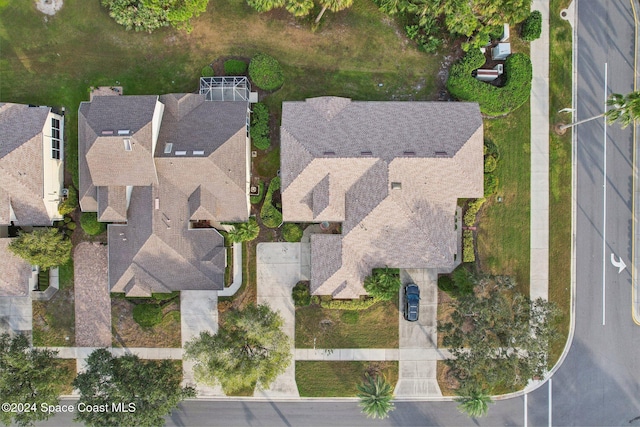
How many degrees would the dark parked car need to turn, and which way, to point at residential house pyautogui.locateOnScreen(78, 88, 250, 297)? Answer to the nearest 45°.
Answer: approximately 90° to its left

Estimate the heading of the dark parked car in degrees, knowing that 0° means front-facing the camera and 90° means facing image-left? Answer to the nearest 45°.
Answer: approximately 180°

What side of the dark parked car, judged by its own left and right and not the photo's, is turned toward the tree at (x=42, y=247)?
left

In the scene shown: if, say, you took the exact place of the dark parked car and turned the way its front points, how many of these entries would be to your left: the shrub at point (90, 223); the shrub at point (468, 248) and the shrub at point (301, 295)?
2

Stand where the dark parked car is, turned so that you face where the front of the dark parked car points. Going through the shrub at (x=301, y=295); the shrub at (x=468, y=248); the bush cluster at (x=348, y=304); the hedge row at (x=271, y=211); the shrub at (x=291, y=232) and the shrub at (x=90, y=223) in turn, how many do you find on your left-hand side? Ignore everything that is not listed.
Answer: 5

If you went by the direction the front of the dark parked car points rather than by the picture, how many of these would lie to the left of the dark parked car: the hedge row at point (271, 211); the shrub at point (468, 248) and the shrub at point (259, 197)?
2

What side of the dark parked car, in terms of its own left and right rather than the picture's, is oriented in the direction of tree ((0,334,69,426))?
left
